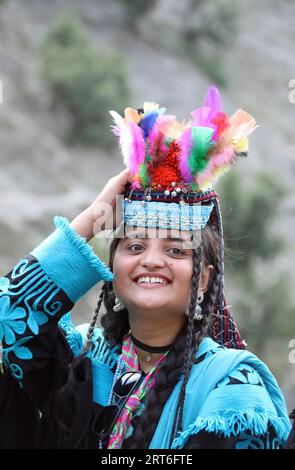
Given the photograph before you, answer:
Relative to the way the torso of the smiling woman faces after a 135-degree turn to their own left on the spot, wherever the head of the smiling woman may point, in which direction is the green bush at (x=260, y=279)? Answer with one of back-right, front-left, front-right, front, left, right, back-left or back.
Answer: left

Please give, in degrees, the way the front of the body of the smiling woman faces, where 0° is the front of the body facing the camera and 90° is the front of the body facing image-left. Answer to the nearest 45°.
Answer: approximately 45°

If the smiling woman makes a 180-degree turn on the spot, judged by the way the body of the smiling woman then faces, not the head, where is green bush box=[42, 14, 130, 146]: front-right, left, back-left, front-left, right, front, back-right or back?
front-left
